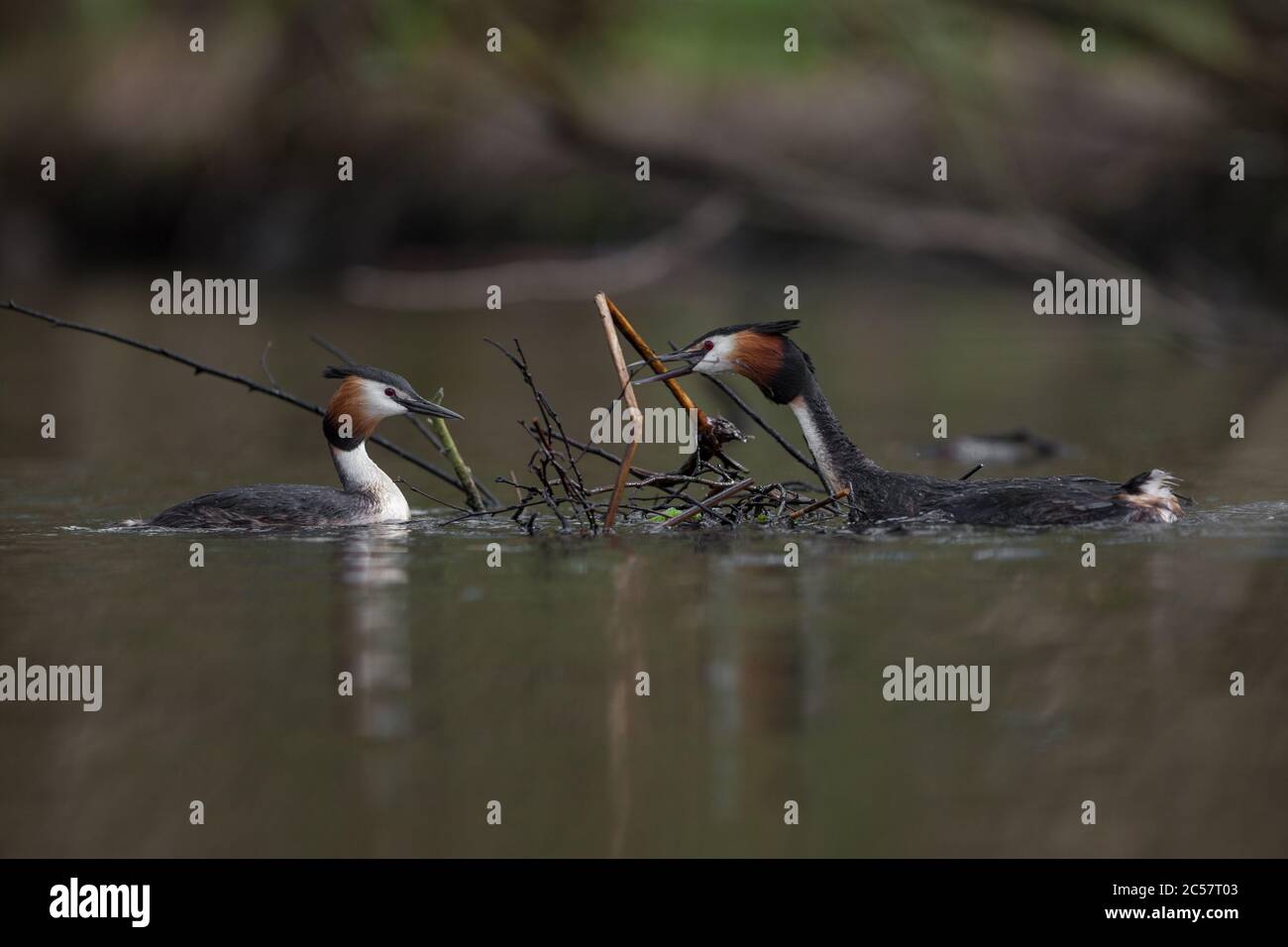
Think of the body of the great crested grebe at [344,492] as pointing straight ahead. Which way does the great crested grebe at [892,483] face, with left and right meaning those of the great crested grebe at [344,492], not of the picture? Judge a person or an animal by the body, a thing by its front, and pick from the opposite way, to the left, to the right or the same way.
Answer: the opposite way

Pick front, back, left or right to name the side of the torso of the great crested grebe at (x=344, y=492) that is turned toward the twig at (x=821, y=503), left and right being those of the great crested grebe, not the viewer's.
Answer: front

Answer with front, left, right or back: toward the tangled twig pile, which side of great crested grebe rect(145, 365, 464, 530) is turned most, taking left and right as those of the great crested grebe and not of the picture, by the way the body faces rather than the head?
front

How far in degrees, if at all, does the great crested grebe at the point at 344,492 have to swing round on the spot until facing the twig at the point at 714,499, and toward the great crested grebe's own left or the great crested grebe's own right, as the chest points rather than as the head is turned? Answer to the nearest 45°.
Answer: approximately 45° to the great crested grebe's own right

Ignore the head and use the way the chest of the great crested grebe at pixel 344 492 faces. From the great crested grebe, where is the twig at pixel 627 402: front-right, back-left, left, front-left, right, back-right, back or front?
front-right

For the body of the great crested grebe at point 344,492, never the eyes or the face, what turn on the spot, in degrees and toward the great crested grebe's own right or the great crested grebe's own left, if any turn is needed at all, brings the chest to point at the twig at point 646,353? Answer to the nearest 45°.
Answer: approximately 45° to the great crested grebe's own right

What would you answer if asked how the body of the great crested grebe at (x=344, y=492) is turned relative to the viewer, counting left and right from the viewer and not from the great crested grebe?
facing to the right of the viewer

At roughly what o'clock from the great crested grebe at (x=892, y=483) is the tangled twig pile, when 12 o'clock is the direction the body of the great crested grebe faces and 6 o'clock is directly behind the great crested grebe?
The tangled twig pile is roughly at 12 o'clock from the great crested grebe.

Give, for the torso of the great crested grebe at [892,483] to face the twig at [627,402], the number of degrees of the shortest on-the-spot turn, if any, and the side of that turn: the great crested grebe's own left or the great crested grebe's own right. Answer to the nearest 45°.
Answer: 0° — it already faces it

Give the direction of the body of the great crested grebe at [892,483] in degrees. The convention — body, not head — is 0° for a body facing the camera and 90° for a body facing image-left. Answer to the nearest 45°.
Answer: approximately 90°

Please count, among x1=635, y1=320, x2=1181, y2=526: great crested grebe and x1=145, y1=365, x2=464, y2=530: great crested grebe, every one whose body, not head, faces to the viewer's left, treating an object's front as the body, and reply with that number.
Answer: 1
